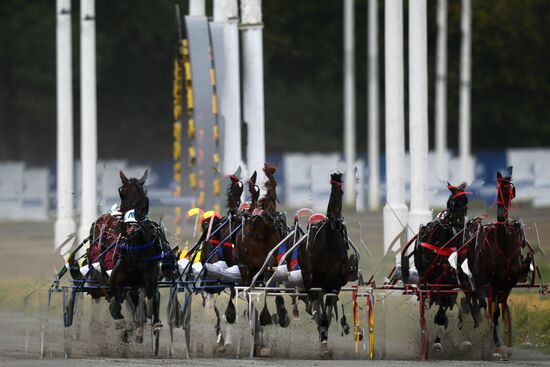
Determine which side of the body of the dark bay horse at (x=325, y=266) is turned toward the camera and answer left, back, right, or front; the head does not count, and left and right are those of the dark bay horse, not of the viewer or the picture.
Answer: front

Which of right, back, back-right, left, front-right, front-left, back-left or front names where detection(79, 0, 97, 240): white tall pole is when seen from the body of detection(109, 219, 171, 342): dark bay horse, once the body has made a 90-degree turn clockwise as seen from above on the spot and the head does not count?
right

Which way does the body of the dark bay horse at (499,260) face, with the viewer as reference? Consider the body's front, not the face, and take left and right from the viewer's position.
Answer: facing the viewer

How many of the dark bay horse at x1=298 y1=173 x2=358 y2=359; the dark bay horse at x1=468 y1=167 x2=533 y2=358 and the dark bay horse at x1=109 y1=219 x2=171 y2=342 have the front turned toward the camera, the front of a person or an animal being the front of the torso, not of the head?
3

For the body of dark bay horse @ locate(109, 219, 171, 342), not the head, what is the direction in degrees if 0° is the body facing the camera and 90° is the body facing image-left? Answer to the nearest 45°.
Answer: approximately 0°

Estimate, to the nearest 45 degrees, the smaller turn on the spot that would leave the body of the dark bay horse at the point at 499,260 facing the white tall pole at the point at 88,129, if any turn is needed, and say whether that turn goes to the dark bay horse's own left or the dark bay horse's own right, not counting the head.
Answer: approximately 135° to the dark bay horse's own right

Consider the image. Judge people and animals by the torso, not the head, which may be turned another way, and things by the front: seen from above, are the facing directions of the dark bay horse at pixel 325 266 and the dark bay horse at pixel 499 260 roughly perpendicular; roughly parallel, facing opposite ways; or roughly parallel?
roughly parallel

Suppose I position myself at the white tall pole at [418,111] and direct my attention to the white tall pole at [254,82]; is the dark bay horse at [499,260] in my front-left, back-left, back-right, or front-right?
back-left

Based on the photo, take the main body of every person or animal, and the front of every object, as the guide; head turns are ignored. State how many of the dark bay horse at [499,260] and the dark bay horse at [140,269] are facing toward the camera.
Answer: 2

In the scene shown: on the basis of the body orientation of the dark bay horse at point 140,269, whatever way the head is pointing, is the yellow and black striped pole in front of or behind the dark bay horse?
behind

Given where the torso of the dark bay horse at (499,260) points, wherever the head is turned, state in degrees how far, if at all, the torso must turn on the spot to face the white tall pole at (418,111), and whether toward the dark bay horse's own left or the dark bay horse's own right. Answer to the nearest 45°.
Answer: approximately 180°

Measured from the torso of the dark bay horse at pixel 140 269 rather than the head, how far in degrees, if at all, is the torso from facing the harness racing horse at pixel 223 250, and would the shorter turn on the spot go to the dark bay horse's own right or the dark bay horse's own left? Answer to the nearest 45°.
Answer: approximately 135° to the dark bay horse's own left

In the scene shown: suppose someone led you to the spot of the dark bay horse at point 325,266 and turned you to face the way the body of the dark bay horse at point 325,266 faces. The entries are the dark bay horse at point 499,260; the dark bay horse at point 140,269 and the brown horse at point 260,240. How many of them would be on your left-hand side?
1
